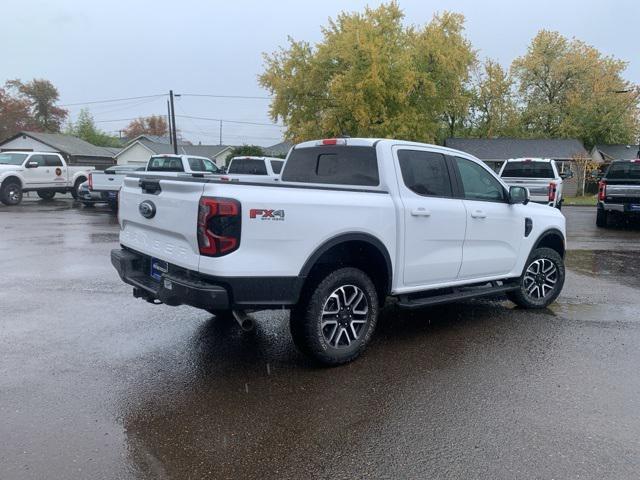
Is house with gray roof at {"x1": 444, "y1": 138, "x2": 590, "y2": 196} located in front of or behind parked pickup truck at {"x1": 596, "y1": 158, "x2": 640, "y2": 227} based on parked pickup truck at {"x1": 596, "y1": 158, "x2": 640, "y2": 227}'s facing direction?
in front

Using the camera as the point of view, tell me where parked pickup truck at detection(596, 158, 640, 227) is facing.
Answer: facing away from the viewer

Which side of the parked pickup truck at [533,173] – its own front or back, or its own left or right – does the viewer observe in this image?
back

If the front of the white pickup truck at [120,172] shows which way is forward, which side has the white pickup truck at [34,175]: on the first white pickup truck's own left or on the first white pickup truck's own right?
on the first white pickup truck's own left

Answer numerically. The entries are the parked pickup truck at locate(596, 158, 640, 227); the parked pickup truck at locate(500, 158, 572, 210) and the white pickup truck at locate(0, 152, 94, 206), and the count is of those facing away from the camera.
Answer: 2

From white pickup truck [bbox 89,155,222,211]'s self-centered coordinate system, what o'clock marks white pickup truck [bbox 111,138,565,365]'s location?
white pickup truck [bbox 111,138,565,365] is roughly at 4 o'clock from white pickup truck [bbox 89,155,222,211].

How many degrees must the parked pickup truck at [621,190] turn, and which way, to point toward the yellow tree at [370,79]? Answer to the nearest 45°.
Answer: approximately 45° to its left

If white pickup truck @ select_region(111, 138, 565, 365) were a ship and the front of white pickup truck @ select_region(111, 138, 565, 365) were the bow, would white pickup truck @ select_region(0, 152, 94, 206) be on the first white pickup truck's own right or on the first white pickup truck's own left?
on the first white pickup truck's own left

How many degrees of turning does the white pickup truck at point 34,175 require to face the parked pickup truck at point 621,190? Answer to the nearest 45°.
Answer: approximately 90° to its left

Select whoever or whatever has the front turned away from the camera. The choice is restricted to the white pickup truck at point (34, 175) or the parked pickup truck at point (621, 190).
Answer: the parked pickup truck

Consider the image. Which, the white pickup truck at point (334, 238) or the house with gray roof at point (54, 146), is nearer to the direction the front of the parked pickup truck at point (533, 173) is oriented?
the house with gray roof

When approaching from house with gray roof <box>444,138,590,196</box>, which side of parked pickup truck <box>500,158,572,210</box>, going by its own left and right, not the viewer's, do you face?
front

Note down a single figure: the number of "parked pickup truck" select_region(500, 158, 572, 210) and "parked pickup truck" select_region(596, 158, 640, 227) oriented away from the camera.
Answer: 2

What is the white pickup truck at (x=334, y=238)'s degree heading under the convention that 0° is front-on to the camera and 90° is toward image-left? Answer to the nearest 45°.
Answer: approximately 225°
